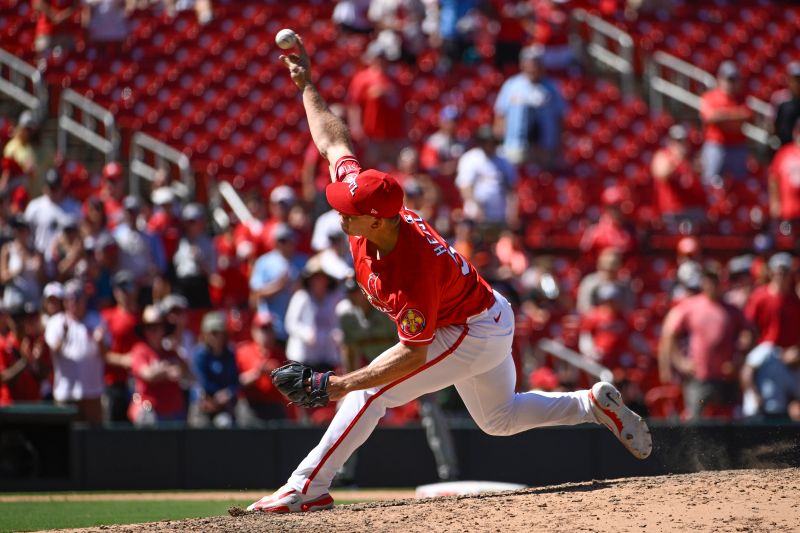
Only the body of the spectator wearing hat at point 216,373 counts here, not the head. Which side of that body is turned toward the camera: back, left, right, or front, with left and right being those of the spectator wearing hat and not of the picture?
front

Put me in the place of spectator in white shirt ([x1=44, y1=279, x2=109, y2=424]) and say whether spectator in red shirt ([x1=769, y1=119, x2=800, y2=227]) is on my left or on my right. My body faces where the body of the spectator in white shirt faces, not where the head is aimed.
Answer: on my left

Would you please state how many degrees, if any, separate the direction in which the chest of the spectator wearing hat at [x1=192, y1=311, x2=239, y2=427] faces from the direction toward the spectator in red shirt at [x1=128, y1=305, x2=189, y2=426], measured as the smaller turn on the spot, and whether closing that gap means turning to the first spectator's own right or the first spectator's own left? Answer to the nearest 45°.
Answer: approximately 90° to the first spectator's own right

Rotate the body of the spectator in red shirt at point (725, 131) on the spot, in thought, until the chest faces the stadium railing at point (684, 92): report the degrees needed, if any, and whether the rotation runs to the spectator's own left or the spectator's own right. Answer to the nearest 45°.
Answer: approximately 180°

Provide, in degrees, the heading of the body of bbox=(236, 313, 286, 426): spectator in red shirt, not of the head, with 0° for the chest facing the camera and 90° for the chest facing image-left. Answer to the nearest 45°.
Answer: approximately 0°

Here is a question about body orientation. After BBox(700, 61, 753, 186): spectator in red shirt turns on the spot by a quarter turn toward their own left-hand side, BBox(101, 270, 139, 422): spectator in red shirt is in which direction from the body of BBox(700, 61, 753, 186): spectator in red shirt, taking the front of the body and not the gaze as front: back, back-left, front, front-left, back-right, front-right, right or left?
back-right
